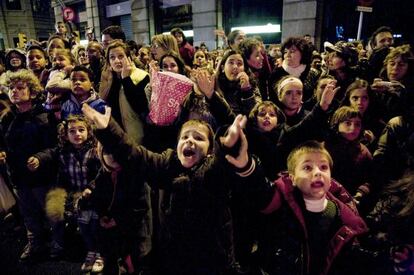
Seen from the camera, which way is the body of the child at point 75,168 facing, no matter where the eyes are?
toward the camera

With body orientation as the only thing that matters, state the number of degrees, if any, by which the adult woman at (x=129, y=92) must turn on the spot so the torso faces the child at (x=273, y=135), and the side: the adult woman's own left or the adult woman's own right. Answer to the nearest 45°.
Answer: approximately 45° to the adult woman's own left

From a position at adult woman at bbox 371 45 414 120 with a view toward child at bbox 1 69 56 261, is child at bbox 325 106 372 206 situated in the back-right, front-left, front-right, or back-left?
front-left

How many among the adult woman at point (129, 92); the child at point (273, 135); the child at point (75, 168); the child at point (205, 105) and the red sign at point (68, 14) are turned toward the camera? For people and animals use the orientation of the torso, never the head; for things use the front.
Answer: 5

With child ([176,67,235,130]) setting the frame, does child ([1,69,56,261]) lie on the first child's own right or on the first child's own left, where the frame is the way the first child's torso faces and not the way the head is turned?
on the first child's own right

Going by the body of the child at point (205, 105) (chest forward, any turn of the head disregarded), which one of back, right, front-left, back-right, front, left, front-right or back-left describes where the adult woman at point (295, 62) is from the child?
back-left

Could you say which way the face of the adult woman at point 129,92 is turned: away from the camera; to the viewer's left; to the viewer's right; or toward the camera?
toward the camera

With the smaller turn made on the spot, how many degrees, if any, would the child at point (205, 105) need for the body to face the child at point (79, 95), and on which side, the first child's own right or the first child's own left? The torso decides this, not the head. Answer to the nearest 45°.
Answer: approximately 135° to the first child's own right

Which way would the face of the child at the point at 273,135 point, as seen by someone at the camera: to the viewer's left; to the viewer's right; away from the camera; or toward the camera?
toward the camera

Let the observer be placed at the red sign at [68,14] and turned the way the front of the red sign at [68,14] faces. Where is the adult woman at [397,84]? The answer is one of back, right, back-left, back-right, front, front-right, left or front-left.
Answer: front

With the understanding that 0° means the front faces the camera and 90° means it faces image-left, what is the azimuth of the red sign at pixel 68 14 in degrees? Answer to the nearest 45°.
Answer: approximately 0°

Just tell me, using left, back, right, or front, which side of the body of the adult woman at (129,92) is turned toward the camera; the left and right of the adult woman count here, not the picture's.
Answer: front

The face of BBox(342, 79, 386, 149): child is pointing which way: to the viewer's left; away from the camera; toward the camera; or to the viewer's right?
toward the camera

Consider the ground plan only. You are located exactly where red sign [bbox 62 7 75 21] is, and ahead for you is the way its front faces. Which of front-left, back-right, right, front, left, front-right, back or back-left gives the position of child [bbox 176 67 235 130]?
front

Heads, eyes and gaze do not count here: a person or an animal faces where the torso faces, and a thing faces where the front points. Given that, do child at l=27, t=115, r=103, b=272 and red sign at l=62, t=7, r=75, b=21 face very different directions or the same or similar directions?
same or similar directions

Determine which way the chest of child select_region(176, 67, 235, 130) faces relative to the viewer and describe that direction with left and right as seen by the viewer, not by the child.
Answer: facing the viewer

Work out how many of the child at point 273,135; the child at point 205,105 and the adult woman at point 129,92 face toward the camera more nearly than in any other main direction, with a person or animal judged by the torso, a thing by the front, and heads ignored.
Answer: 3

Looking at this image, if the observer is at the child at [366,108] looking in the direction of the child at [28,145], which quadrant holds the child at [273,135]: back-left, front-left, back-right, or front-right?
front-left

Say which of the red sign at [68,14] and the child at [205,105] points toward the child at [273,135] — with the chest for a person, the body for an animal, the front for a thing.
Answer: the red sign

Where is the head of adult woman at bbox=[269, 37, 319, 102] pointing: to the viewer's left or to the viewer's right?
to the viewer's left
